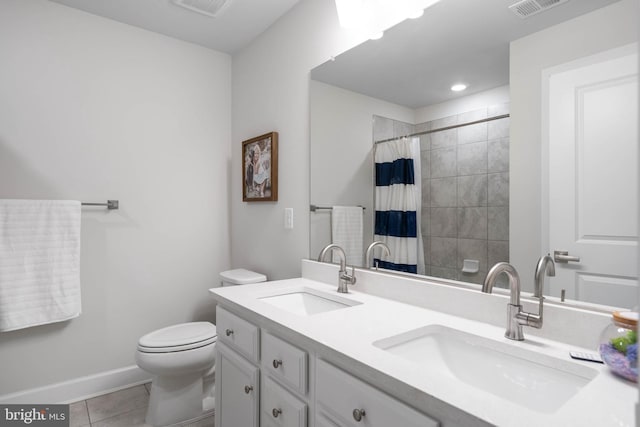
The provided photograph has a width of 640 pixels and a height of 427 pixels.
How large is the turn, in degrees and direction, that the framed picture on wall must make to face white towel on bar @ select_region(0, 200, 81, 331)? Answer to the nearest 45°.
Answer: approximately 45° to its right

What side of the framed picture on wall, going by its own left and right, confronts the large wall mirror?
left

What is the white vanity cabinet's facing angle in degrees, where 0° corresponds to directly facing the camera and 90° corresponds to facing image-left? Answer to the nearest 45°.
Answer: approximately 45°

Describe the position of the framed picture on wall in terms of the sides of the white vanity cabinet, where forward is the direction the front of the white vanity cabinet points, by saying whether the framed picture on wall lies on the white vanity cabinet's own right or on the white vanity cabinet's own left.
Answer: on the white vanity cabinet's own right
